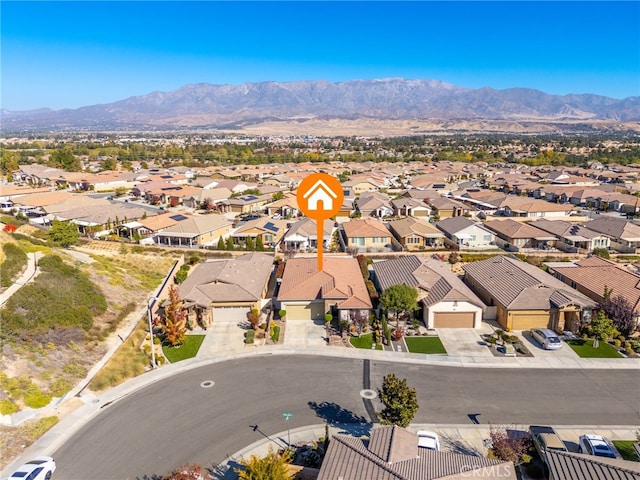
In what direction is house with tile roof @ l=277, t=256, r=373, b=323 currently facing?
toward the camera

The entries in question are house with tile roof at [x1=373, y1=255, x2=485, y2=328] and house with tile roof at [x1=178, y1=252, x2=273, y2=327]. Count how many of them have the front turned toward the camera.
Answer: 2

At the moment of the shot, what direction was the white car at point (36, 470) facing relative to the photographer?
facing the viewer and to the left of the viewer

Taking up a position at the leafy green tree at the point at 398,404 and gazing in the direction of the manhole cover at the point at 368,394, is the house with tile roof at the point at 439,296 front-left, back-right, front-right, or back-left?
front-right

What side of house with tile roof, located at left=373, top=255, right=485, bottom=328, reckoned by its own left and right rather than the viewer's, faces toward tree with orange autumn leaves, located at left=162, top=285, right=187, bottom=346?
right

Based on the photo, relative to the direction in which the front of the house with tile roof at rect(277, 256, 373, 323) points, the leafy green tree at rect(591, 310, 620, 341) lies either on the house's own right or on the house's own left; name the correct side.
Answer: on the house's own left

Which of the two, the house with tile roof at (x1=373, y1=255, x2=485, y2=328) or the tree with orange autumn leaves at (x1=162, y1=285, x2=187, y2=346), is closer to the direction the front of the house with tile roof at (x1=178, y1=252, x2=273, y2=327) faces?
the tree with orange autumn leaves

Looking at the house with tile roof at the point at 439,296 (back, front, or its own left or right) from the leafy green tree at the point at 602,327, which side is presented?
left

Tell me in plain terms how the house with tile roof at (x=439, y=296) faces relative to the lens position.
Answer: facing the viewer

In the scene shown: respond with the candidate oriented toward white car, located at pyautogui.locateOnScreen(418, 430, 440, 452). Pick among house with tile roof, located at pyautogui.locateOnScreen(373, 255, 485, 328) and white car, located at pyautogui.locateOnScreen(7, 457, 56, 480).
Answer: the house with tile roof

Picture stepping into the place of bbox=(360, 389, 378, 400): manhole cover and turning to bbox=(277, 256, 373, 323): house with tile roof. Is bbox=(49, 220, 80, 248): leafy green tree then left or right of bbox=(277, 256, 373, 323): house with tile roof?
left

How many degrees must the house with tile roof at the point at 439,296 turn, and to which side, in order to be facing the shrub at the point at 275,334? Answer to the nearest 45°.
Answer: approximately 45° to its right

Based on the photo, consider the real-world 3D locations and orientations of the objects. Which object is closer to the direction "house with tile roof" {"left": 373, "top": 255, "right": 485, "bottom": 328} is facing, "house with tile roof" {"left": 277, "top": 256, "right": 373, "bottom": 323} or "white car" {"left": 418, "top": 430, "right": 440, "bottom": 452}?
the white car

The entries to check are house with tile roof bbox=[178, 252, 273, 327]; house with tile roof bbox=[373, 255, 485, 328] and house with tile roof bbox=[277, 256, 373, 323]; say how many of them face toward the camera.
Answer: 3

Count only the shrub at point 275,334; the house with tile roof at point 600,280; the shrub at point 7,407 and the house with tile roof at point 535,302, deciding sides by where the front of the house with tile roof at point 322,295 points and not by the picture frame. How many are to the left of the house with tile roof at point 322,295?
2

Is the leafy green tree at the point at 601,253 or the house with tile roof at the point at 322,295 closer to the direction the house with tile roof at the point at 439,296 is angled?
the house with tile roof
